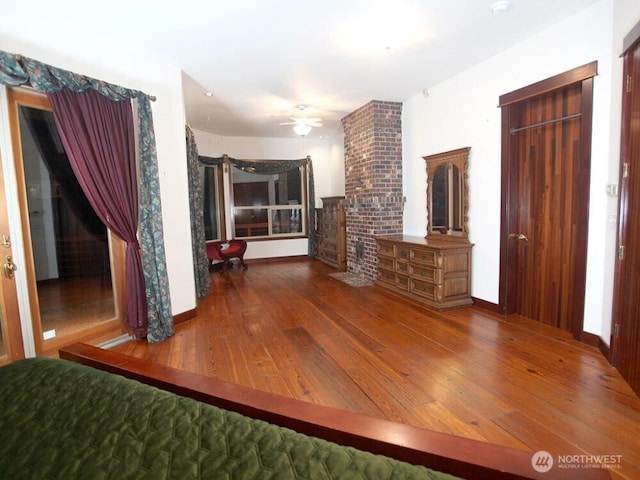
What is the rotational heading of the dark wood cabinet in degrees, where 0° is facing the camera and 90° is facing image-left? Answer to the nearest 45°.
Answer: approximately 45°

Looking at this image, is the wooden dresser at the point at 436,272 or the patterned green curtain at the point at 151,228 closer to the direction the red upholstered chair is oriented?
the wooden dresser

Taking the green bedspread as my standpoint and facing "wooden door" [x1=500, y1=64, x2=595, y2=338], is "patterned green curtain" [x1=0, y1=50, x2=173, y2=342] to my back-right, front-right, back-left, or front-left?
front-left

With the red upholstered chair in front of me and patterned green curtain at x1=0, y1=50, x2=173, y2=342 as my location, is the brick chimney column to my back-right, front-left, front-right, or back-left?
front-right

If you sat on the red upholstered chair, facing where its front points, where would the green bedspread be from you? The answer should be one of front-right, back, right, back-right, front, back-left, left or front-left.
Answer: front-right

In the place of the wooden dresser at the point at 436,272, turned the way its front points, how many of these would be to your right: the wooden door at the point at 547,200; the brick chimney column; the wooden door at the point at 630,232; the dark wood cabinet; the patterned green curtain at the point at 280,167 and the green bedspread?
3

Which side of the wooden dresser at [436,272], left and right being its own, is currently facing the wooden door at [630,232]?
left

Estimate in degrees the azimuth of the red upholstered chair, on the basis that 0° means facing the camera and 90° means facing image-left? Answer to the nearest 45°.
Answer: approximately 315°

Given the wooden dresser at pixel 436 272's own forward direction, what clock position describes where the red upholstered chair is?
The red upholstered chair is roughly at 2 o'clock from the wooden dresser.

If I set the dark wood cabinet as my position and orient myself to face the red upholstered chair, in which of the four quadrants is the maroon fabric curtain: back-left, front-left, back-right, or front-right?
front-left

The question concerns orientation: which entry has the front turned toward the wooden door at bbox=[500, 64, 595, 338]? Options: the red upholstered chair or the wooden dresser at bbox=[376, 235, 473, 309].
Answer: the red upholstered chair

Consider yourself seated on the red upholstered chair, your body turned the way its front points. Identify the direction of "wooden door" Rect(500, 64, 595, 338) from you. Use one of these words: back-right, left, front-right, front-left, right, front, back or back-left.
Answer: front

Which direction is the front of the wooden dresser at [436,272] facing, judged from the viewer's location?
facing the viewer and to the left of the viewer

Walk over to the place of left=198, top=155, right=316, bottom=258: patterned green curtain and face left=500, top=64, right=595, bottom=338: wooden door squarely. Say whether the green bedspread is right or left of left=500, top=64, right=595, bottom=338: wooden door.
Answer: right

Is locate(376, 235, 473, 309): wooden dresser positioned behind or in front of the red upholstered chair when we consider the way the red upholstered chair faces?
in front
